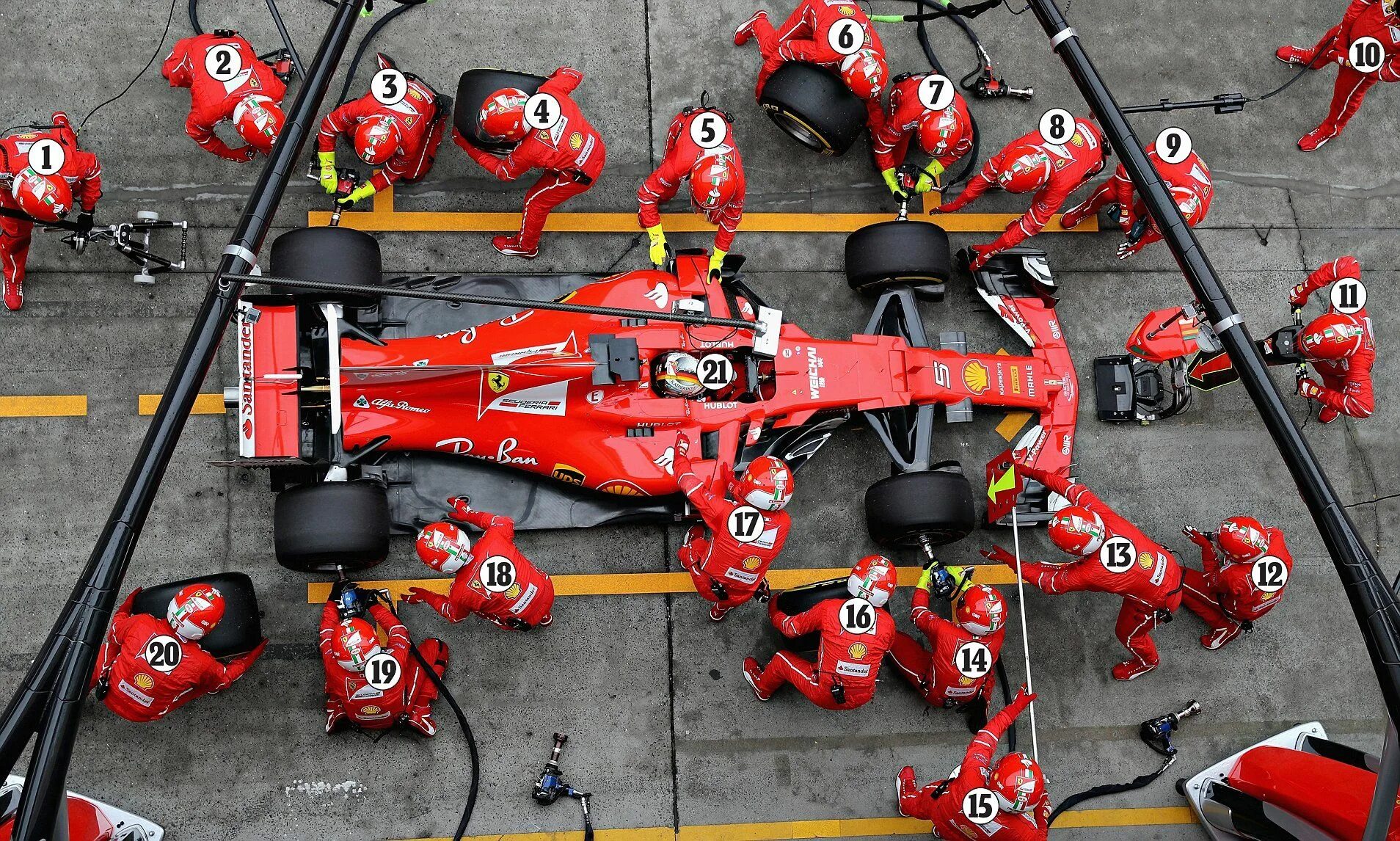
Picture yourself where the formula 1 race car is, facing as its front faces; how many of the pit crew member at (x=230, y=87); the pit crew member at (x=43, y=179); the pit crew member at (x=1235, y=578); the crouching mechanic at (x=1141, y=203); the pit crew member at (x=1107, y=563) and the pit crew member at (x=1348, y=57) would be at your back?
2

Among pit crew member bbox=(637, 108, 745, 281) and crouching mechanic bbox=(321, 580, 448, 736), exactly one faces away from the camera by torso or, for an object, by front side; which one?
the crouching mechanic

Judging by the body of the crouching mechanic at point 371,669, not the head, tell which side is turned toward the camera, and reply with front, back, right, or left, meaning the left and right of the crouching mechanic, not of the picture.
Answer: back

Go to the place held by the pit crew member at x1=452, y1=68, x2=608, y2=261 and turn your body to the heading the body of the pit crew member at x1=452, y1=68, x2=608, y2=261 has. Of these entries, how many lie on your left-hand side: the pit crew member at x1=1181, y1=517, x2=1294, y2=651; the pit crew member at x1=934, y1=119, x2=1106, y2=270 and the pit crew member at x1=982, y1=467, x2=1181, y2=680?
0

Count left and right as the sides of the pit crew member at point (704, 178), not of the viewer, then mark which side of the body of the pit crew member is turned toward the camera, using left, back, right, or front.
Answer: front

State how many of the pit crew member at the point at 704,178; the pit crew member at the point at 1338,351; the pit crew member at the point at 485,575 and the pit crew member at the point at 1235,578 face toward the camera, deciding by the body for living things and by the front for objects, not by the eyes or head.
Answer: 1

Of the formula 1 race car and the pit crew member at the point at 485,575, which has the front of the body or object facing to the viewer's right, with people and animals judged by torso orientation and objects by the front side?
the formula 1 race car

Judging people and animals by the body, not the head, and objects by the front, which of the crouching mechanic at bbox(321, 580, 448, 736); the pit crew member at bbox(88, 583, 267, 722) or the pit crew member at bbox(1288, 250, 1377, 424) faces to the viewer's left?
the pit crew member at bbox(1288, 250, 1377, 424)

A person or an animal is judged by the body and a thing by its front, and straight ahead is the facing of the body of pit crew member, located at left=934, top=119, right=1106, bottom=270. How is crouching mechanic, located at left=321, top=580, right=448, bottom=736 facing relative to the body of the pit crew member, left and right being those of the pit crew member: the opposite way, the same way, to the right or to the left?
to the right

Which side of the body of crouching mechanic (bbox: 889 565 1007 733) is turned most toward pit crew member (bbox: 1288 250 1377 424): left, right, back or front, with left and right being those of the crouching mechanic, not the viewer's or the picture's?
right

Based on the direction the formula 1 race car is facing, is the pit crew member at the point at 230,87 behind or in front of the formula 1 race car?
behind

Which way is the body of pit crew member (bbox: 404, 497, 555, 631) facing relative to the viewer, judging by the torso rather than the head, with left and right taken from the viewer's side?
facing away from the viewer and to the left of the viewer

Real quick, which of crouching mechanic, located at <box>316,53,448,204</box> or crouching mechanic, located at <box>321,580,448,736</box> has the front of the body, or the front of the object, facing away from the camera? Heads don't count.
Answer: crouching mechanic, located at <box>321,580,448,736</box>

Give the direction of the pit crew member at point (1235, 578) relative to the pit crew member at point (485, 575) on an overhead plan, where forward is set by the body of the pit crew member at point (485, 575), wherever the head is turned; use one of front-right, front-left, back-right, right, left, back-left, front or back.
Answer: back-right

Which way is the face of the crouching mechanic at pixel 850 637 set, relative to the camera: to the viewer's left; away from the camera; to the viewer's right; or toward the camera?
away from the camera

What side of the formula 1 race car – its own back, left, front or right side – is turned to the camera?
right
